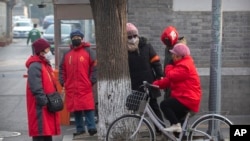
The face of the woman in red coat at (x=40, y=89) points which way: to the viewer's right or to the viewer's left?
to the viewer's right

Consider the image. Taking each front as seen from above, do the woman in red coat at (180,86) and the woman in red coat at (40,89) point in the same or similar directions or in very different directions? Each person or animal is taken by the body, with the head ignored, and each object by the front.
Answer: very different directions

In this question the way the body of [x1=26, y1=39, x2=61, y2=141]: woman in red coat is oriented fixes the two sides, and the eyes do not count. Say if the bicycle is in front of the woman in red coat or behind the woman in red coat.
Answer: in front

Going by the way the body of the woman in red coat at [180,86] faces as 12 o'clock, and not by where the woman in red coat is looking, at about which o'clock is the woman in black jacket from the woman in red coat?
The woman in black jacket is roughly at 2 o'clock from the woman in red coat.

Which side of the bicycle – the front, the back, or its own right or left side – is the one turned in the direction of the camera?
left

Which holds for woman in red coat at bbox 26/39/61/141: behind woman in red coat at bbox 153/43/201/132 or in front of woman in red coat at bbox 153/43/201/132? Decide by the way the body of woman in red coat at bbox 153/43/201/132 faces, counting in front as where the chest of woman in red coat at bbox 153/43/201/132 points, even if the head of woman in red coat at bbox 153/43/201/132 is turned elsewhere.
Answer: in front

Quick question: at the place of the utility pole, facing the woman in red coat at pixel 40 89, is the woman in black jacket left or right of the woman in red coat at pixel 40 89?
right

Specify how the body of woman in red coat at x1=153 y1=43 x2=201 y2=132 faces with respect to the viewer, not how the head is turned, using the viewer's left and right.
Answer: facing to the left of the viewer
